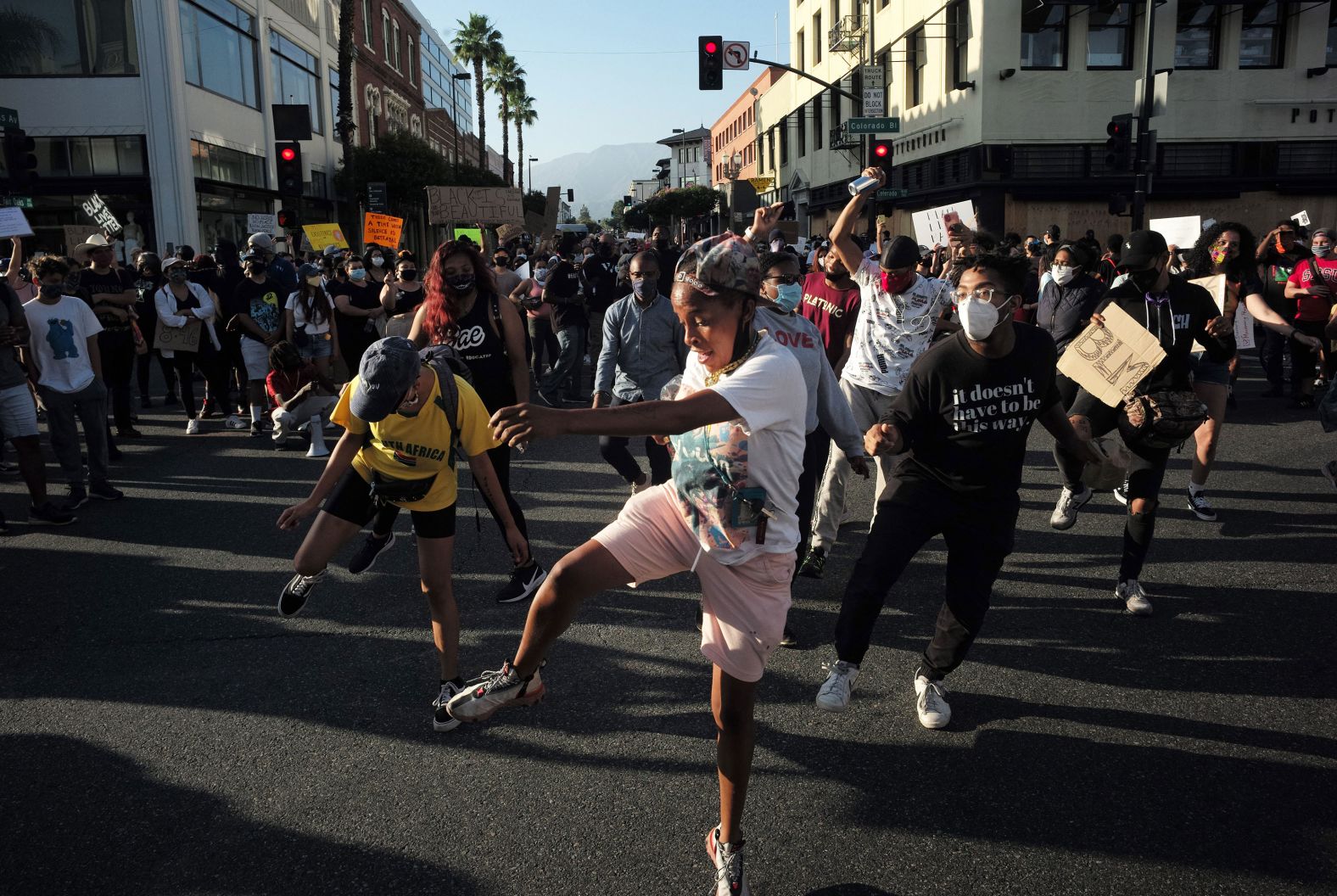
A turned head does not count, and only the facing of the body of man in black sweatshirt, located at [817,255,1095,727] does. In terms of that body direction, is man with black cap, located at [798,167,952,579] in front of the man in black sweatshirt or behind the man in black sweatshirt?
behind

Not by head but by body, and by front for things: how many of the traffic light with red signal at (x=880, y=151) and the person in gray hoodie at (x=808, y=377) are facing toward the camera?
2

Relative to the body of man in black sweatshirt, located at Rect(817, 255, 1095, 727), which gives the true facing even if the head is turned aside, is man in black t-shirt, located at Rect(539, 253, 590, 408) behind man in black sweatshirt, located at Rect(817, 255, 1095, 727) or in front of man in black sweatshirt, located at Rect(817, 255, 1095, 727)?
behind

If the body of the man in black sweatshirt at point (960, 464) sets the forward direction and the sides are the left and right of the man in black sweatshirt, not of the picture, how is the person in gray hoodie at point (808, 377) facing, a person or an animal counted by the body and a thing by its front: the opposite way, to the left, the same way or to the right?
the same way

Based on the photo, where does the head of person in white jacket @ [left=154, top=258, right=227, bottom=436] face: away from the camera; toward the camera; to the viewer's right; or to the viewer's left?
toward the camera

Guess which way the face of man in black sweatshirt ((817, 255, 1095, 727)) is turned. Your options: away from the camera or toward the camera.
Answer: toward the camera

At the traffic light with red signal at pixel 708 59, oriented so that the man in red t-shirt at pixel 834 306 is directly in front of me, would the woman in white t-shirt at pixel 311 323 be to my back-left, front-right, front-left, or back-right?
front-right

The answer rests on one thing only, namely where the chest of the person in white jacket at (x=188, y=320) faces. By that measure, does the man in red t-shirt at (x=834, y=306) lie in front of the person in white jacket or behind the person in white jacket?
in front

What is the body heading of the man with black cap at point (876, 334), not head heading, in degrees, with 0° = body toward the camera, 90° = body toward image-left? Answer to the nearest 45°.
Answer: approximately 0°

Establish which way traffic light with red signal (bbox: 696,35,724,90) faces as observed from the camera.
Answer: facing the viewer

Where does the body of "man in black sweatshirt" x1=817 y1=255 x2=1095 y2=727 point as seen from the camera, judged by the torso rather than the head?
toward the camera

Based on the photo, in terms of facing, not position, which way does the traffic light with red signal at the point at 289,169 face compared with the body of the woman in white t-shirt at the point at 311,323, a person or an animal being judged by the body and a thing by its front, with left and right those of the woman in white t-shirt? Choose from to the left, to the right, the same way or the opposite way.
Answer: the same way

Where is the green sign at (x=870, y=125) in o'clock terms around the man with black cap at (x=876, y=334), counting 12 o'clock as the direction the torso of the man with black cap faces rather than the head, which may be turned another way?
The green sign is roughly at 6 o'clock from the man with black cap.

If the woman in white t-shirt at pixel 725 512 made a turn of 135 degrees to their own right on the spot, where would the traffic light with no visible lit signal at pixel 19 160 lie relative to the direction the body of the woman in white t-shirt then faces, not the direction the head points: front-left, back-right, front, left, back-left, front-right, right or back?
front-left

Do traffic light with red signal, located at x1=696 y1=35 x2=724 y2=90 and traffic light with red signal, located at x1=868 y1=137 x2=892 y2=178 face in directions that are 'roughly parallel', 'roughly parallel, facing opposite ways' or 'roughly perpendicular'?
roughly parallel

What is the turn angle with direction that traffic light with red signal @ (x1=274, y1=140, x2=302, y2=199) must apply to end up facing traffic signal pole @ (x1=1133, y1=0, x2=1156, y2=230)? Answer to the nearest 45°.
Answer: approximately 45° to its left

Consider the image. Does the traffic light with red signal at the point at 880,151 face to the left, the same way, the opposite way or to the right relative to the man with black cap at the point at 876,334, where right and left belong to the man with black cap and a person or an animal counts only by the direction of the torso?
the same way

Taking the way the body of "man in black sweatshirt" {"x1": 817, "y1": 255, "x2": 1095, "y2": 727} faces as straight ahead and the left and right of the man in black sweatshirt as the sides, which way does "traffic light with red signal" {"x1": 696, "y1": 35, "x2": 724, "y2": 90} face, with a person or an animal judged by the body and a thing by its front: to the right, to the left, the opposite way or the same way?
the same way
